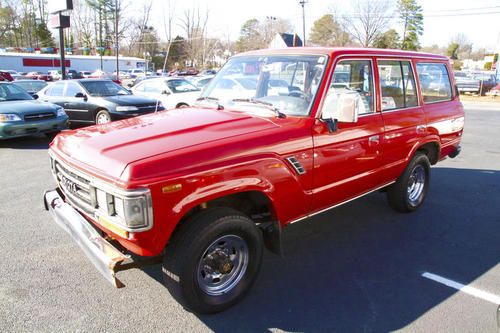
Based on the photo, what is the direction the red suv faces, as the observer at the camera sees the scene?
facing the viewer and to the left of the viewer

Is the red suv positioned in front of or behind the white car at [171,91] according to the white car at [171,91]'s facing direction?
in front

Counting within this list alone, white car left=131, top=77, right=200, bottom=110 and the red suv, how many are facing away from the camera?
0

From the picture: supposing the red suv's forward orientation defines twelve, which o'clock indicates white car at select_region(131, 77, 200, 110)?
The white car is roughly at 4 o'clock from the red suv.
